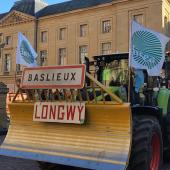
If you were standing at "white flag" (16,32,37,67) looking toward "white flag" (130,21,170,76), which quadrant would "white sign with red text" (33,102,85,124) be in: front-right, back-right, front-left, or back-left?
front-right

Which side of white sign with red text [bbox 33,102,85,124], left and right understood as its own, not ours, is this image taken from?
front

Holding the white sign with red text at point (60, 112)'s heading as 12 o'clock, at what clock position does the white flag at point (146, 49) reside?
The white flag is roughly at 9 o'clock from the white sign with red text.

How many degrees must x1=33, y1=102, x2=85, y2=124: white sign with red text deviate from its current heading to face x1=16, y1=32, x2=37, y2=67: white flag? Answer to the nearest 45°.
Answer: approximately 135° to its right

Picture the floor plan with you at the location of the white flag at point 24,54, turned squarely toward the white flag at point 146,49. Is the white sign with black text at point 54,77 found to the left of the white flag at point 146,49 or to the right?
right
